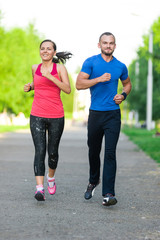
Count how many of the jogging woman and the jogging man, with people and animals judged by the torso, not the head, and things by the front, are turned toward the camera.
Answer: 2

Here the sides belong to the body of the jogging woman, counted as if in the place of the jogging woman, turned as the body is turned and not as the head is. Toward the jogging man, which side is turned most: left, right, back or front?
left

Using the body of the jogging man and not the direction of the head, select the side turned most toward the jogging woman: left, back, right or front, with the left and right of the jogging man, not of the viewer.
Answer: right

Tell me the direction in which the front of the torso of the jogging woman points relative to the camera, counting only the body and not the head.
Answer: toward the camera

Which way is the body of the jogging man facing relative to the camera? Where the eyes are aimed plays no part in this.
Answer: toward the camera
